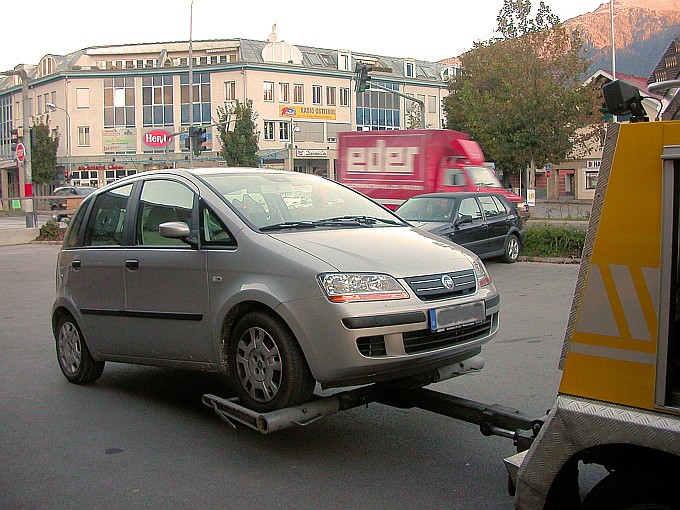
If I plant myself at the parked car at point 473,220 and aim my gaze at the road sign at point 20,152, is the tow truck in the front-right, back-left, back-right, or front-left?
back-left

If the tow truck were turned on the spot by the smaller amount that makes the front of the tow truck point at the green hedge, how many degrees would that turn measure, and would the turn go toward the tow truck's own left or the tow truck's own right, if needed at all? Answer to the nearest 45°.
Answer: approximately 135° to the tow truck's own left

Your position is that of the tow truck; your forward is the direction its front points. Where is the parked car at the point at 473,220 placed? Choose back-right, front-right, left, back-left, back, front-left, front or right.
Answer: back-left

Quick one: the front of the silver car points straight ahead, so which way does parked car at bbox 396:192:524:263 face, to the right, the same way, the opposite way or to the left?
to the right

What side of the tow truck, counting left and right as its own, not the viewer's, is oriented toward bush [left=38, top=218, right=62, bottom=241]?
back

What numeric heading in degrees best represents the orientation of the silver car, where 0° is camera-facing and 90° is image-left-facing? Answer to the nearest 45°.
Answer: approximately 315°

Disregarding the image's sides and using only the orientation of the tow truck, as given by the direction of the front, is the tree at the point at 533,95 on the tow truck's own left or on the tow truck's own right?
on the tow truck's own left

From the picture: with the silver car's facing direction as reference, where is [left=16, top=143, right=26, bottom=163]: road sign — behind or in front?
behind

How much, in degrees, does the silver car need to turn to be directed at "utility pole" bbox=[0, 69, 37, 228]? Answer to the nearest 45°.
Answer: approximately 135° to its left

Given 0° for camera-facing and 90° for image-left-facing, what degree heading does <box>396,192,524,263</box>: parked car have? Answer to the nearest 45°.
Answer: approximately 45°

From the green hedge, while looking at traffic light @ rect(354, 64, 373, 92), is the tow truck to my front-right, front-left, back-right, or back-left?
back-left

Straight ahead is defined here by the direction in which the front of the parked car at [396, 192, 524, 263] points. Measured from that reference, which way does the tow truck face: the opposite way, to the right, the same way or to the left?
to the left
